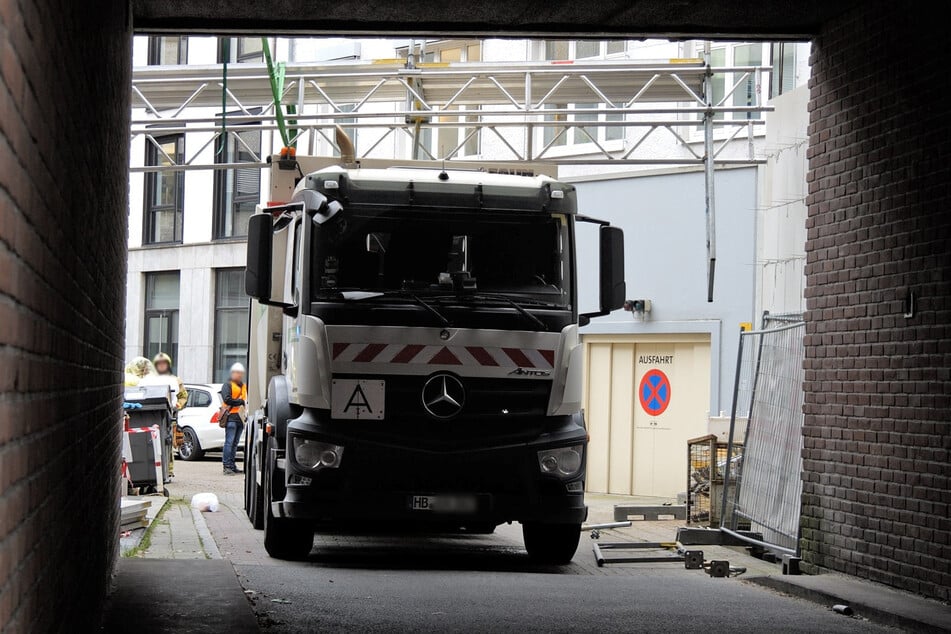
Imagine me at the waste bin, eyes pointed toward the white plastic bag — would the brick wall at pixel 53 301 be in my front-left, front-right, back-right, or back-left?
front-right

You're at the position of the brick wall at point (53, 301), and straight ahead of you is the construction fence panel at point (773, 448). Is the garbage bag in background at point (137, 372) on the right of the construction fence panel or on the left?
left

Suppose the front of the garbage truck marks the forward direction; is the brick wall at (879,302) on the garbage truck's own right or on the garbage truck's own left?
on the garbage truck's own left

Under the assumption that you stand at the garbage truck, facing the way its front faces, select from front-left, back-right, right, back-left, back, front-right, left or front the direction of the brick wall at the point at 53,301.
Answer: front

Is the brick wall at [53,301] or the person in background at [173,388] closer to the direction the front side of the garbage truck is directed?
the brick wall

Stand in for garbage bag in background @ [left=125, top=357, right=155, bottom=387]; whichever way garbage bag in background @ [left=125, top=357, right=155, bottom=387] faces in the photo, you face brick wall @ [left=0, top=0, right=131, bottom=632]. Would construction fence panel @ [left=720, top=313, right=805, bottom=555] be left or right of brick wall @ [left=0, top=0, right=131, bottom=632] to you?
left

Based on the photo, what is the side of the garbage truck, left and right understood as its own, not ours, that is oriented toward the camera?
front

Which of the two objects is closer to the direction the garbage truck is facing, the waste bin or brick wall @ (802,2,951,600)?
the brick wall

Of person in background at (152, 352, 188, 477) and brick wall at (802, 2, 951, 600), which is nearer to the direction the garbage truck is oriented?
the brick wall

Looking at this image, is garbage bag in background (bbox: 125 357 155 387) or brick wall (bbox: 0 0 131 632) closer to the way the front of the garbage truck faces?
the brick wall

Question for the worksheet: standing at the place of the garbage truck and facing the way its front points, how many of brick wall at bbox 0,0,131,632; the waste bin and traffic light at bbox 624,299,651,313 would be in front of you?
1

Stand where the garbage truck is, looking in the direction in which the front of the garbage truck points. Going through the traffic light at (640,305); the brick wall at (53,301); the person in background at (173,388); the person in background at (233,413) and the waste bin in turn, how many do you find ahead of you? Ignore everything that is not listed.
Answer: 1

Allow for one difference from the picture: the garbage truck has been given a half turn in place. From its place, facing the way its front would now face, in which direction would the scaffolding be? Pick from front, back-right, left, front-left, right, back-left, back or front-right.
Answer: front

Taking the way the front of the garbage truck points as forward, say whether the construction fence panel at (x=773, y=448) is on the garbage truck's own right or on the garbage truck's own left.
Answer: on the garbage truck's own left

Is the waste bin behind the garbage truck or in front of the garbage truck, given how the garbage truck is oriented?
behind

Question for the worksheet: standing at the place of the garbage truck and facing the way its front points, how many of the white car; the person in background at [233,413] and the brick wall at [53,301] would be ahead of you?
1
